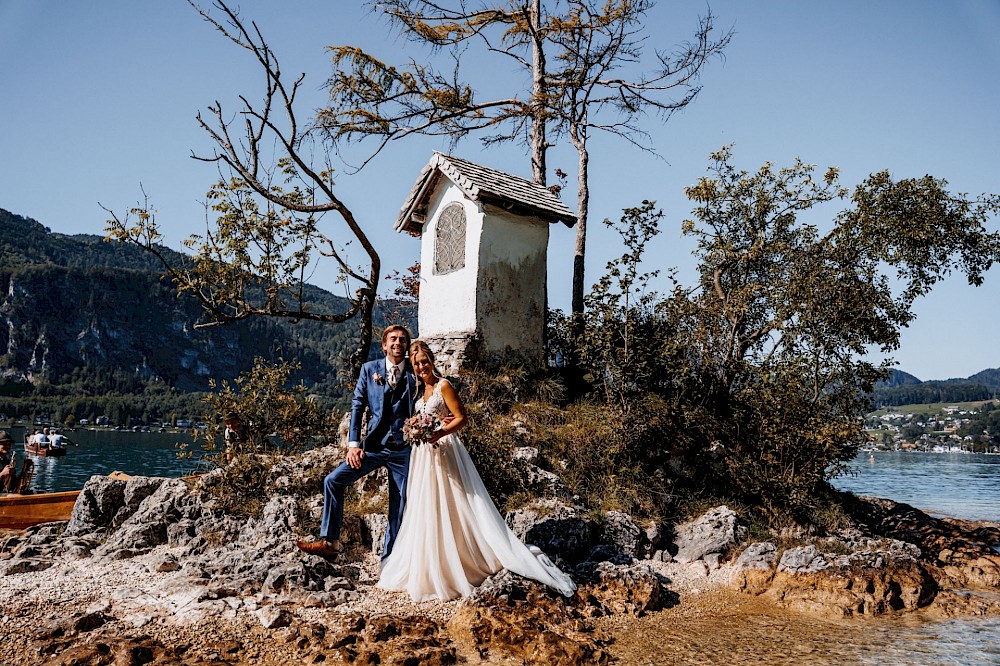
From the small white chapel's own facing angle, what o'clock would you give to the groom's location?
The groom is roughly at 11 o'clock from the small white chapel.

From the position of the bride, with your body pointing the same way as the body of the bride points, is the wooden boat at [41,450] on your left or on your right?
on your right

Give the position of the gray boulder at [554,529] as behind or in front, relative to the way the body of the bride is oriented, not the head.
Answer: behind

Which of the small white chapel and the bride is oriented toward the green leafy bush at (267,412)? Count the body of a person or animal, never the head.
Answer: the small white chapel

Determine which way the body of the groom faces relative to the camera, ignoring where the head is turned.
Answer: toward the camera

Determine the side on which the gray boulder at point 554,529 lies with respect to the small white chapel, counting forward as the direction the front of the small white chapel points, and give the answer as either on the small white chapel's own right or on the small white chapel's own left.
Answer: on the small white chapel's own left

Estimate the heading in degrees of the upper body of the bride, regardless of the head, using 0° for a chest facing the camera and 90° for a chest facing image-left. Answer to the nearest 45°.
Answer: approximately 45°
